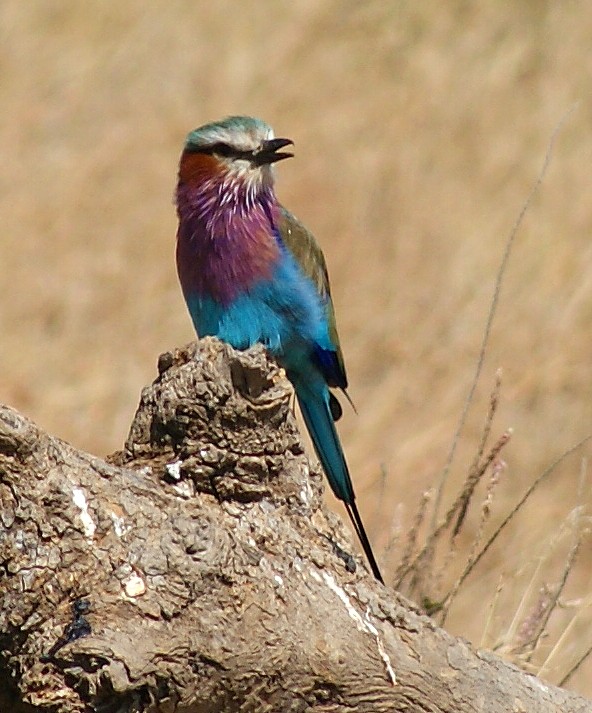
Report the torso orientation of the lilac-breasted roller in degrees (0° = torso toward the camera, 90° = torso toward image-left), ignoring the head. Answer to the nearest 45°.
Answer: approximately 45°
